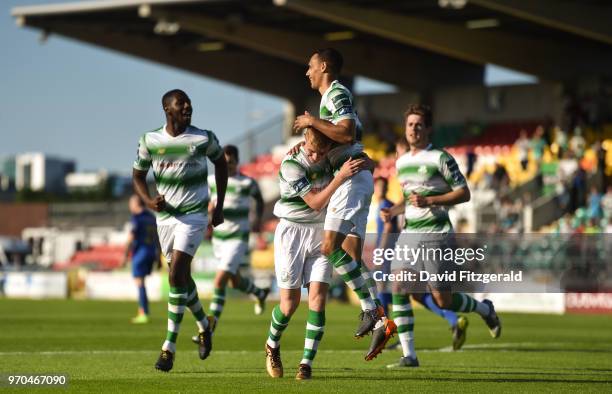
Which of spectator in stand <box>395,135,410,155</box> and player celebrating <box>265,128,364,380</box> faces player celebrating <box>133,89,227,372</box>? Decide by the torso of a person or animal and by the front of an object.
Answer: the spectator in stand

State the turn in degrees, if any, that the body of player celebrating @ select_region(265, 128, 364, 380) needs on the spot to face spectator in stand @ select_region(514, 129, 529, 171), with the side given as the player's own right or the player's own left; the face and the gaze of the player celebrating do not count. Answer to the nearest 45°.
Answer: approximately 135° to the player's own left

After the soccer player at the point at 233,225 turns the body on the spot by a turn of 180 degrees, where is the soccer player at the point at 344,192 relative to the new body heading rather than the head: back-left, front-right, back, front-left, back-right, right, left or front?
back-right

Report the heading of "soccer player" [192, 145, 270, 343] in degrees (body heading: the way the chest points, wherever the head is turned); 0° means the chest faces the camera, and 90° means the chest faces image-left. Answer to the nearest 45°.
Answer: approximately 45°

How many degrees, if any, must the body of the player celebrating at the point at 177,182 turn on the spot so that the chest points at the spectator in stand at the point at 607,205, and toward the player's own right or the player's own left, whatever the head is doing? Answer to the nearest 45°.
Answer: approximately 135° to the player's own left

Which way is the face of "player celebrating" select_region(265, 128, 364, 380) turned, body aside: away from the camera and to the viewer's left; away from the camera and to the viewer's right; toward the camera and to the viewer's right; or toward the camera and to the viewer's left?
toward the camera and to the viewer's right
